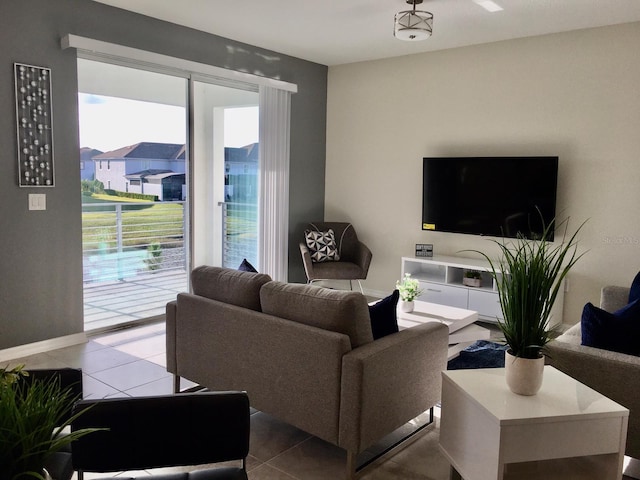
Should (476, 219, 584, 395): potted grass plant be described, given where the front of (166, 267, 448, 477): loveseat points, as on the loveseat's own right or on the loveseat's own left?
on the loveseat's own right

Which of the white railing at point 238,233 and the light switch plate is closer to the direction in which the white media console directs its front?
the light switch plate

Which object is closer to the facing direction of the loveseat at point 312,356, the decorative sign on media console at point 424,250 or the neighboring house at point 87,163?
the decorative sign on media console

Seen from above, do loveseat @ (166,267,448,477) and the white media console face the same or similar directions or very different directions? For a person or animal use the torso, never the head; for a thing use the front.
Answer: very different directions

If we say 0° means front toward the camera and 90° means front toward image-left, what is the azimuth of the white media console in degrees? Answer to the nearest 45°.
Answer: approximately 45°

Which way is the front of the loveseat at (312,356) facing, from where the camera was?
facing away from the viewer and to the right of the viewer

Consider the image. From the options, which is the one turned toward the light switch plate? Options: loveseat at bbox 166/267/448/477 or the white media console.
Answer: the white media console

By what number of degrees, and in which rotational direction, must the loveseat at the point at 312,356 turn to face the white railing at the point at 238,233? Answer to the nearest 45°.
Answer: approximately 45° to its left

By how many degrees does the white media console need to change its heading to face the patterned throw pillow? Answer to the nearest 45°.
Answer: approximately 45° to its right
